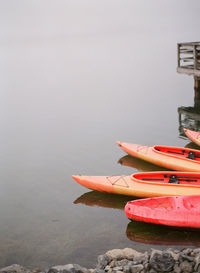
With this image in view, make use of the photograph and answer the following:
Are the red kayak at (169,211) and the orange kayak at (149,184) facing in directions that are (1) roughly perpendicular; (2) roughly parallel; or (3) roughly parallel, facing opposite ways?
roughly parallel

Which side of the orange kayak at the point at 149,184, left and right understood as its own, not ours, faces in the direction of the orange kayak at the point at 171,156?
right

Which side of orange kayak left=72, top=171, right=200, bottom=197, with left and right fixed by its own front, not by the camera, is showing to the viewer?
left

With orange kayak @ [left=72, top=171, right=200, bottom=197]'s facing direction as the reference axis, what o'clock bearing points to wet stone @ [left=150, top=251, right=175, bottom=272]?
The wet stone is roughly at 9 o'clock from the orange kayak.

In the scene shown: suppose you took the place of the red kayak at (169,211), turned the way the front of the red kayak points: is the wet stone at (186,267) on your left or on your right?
on your left

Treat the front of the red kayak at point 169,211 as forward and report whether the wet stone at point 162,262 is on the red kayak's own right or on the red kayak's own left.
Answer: on the red kayak's own left

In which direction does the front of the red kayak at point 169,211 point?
to the viewer's left

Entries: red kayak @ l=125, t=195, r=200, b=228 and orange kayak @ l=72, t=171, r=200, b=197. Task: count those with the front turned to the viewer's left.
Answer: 2

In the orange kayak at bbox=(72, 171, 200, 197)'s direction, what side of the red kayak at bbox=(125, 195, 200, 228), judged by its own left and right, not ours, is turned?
right

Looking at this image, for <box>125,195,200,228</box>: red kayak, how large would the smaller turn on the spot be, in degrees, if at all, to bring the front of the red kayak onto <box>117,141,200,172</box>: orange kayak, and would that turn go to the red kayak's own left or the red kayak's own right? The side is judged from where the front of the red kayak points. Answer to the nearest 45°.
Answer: approximately 90° to the red kayak's own right

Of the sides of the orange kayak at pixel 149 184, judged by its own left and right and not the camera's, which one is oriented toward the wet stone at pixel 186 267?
left

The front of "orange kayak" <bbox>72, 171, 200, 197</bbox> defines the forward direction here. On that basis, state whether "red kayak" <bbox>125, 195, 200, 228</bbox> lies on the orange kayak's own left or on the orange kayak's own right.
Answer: on the orange kayak's own left
